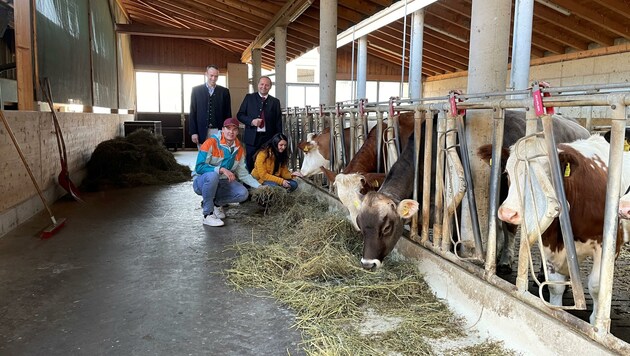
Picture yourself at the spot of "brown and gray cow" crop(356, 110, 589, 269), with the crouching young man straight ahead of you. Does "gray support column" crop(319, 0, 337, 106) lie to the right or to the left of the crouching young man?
right

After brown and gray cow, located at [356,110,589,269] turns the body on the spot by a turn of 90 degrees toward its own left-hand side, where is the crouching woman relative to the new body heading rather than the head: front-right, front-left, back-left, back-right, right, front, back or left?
back

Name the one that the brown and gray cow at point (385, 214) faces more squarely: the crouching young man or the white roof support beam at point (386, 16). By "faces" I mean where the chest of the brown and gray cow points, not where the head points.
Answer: the crouching young man

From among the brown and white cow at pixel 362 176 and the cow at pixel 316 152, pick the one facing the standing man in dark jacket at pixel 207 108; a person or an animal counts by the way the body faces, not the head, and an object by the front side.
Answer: the cow

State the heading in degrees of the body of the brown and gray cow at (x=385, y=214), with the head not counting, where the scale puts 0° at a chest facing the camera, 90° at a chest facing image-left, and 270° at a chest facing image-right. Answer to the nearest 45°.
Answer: approximately 45°

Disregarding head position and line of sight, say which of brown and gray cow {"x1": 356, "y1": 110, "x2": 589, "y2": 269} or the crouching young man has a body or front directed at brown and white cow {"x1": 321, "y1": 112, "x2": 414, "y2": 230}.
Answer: the crouching young man

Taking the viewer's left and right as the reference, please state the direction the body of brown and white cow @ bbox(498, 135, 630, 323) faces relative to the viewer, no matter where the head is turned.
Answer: facing the viewer and to the left of the viewer

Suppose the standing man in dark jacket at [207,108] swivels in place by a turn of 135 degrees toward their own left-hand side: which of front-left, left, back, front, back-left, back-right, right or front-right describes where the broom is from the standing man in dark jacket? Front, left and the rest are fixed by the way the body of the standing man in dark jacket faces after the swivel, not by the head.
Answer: back

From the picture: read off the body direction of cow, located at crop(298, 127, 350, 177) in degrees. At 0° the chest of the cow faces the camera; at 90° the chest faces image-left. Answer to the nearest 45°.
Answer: approximately 90°

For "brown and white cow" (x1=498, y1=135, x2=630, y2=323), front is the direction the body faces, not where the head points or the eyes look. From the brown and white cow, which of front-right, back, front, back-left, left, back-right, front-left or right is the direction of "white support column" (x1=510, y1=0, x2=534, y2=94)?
back-right

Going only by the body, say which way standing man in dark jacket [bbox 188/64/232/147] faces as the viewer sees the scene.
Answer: toward the camera

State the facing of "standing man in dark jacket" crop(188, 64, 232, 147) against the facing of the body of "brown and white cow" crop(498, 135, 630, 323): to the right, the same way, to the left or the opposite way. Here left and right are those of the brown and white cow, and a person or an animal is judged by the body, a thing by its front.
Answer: to the left

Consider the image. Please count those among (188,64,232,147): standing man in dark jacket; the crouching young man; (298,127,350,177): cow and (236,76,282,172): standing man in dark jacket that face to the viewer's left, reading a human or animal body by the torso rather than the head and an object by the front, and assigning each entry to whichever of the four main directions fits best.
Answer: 1

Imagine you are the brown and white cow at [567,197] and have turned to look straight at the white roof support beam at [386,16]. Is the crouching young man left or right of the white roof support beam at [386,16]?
left

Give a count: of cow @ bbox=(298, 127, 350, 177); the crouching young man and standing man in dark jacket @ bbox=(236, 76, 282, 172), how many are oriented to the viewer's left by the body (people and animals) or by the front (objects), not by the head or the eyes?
1
